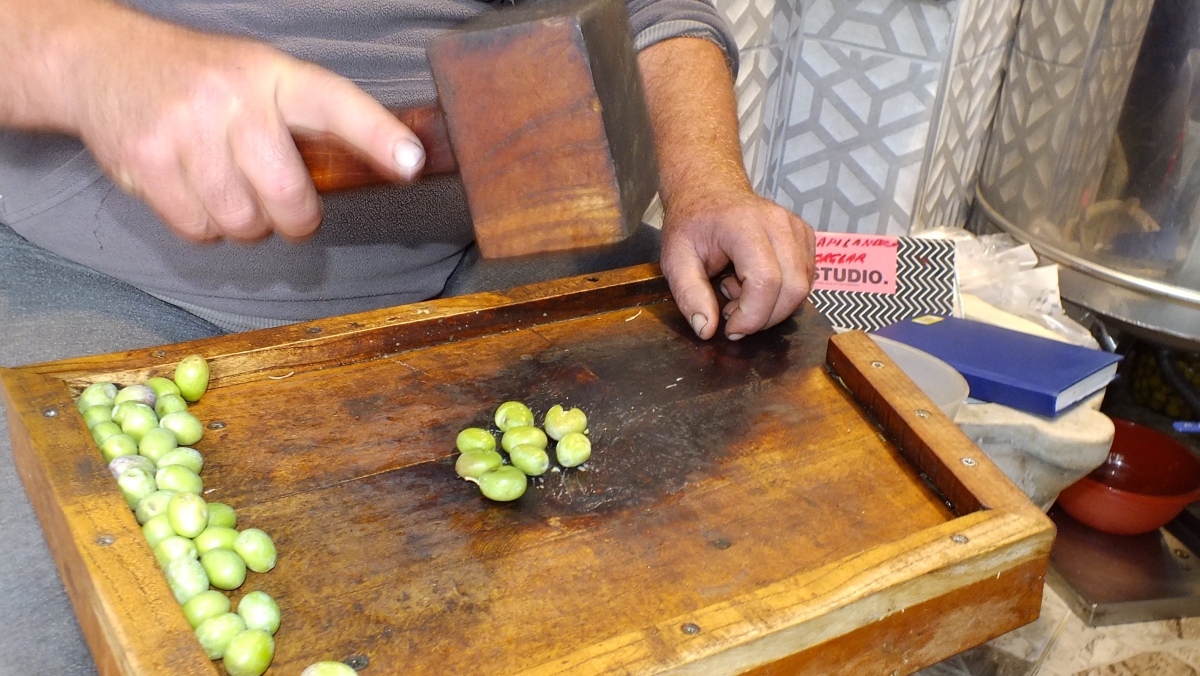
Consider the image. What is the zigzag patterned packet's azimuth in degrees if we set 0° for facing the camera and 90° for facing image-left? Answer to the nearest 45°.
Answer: approximately 0°

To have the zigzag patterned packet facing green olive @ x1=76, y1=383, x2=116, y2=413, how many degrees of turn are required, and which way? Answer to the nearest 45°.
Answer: approximately 45° to its right

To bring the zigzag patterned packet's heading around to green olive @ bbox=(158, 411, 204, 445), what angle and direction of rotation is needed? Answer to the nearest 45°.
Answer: approximately 45° to its right

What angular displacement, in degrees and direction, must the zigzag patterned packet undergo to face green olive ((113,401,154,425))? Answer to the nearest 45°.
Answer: approximately 45° to its right

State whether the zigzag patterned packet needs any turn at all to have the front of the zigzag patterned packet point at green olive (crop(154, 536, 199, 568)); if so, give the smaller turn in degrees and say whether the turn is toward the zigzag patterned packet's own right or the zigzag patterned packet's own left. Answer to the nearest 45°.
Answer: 0° — it already faces it

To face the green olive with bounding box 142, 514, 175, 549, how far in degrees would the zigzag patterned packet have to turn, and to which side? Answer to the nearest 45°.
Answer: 0° — it already faces it

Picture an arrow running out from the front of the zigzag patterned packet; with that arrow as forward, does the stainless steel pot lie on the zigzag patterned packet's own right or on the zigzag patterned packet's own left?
on the zigzag patterned packet's own left

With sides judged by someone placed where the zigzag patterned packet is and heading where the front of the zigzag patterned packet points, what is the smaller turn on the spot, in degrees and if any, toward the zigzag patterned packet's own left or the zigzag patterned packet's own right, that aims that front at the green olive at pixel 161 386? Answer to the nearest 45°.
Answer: approximately 45° to the zigzag patterned packet's own right

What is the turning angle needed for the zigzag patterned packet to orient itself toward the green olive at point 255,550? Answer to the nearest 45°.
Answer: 0° — it already faces it
